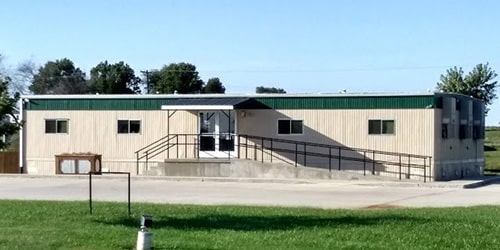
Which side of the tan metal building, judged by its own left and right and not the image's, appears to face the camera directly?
front
